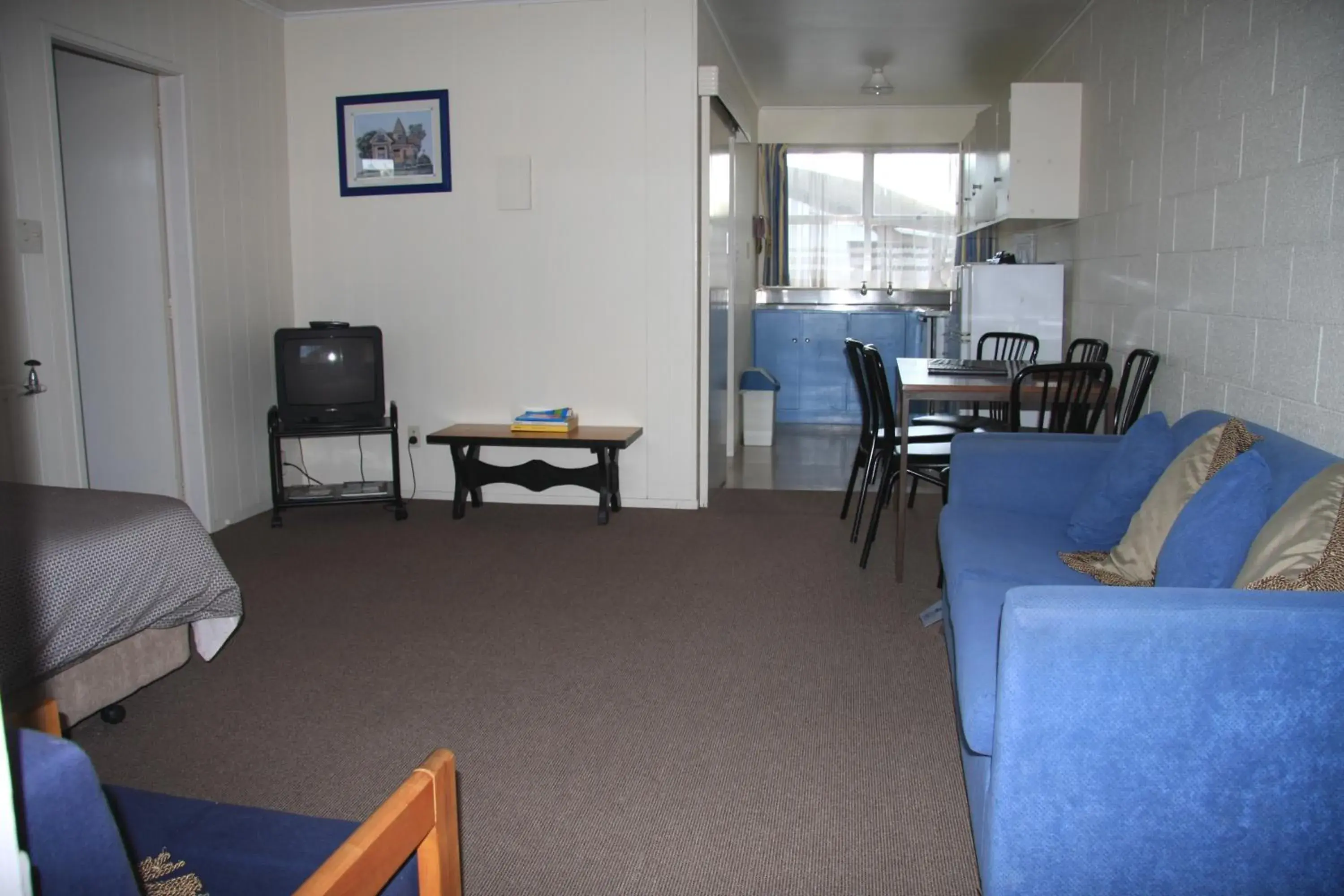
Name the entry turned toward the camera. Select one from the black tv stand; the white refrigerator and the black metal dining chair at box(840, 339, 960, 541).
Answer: the black tv stand

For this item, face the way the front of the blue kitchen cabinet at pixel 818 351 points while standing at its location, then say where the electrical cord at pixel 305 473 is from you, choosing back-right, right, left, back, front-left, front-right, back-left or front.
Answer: front-right

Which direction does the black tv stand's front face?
toward the camera

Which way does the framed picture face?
toward the camera

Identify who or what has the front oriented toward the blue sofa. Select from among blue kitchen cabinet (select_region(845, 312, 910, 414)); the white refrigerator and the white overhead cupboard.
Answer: the blue kitchen cabinet

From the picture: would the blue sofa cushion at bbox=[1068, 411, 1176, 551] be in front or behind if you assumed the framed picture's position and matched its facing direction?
in front

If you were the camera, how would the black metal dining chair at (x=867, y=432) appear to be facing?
facing to the right of the viewer

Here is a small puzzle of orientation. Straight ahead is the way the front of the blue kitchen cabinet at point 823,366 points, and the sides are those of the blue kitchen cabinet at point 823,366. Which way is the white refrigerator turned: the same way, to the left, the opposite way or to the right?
to the right

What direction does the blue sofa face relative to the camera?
to the viewer's left

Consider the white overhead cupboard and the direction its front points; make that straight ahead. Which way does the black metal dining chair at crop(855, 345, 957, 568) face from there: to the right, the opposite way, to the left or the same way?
the opposite way

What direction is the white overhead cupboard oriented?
to the viewer's left

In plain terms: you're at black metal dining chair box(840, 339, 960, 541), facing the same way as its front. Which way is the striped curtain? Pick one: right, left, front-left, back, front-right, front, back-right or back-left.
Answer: left

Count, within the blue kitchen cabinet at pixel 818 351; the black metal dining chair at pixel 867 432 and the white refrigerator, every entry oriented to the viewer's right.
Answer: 1

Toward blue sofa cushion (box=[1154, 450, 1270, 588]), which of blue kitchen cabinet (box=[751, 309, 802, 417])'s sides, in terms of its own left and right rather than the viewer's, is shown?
front

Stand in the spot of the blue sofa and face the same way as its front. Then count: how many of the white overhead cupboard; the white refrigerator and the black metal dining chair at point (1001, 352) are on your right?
3

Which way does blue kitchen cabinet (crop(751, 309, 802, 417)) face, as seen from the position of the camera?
facing the viewer
